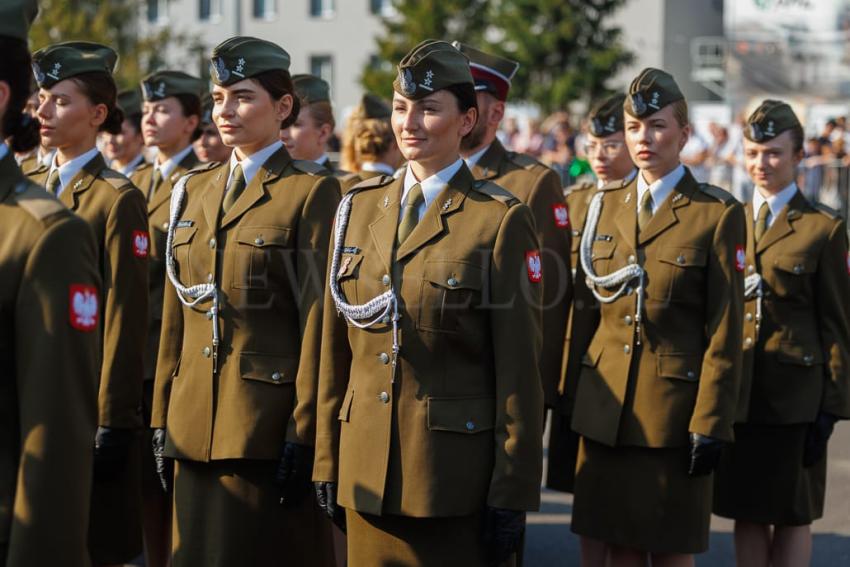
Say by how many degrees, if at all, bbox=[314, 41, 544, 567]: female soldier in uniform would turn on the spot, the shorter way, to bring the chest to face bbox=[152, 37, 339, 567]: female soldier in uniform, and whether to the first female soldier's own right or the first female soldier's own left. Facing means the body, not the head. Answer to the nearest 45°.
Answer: approximately 90° to the first female soldier's own right

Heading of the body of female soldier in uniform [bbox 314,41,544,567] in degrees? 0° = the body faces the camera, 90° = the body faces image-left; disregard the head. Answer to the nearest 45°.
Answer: approximately 45°

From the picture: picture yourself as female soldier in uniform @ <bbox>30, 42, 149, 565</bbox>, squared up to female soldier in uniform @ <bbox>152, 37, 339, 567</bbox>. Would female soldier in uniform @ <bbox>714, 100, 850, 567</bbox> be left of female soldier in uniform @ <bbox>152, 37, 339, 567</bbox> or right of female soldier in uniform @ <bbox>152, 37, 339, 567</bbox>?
left

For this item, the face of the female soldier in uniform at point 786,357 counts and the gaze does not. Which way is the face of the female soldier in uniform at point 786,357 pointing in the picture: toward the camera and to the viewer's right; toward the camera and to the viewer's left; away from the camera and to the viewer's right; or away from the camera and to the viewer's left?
toward the camera and to the viewer's left

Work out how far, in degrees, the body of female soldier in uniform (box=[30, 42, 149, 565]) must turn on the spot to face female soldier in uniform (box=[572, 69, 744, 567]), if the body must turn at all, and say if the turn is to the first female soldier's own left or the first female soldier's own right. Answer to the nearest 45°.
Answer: approximately 135° to the first female soldier's own left

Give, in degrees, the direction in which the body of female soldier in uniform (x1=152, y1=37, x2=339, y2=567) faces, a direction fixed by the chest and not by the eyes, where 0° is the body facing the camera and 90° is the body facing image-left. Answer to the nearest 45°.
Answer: approximately 45°

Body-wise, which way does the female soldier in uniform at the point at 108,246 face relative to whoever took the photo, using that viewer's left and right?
facing the viewer and to the left of the viewer

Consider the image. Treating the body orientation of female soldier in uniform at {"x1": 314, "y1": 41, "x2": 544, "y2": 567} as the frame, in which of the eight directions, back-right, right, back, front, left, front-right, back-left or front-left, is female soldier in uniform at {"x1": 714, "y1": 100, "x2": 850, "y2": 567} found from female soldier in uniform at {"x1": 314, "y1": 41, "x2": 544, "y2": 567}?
back

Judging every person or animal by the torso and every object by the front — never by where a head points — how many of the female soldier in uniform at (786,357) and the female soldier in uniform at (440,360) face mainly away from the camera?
0
